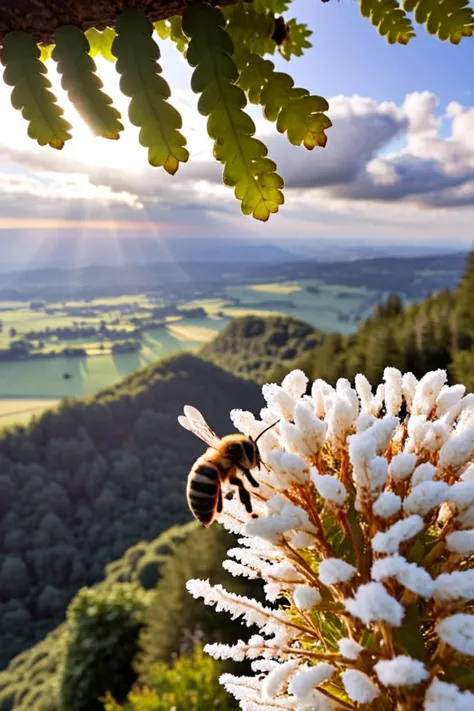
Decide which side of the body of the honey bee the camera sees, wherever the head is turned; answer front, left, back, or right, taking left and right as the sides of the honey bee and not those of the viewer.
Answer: right
